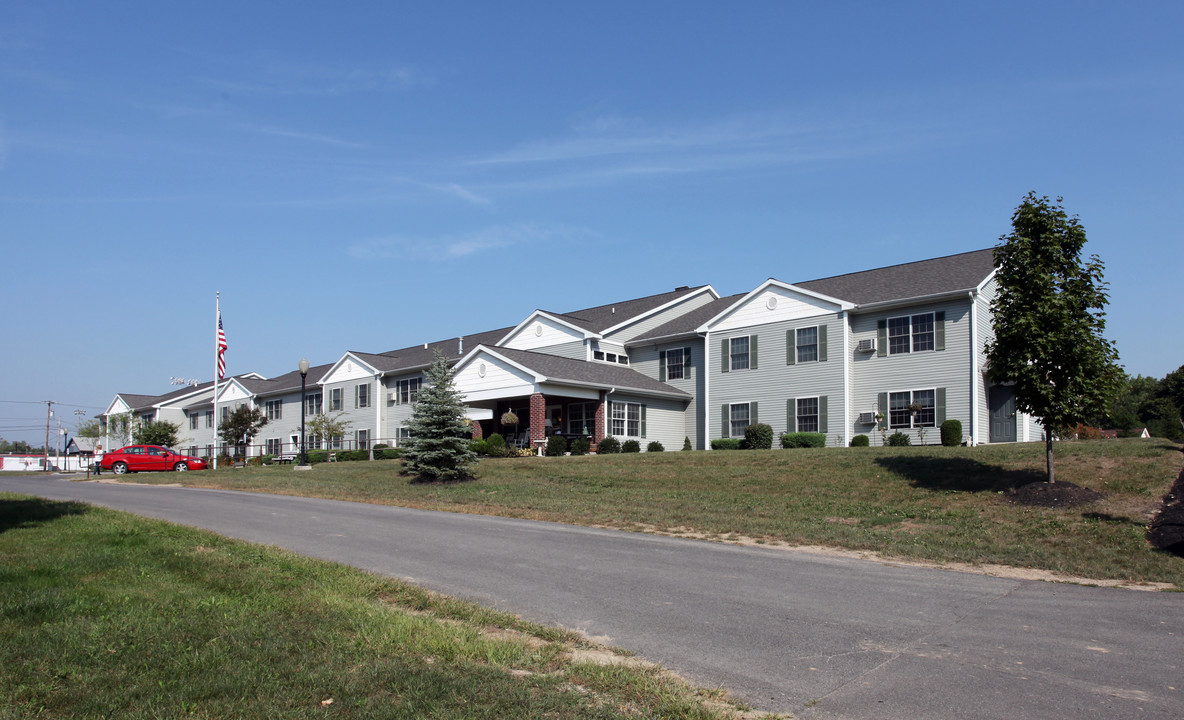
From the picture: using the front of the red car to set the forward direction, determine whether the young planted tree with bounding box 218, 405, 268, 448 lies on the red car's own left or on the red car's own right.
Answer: on the red car's own left

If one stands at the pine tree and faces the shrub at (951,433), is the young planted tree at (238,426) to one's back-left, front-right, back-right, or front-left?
back-left

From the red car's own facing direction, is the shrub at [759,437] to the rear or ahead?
ahead

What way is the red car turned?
to the viewer's right

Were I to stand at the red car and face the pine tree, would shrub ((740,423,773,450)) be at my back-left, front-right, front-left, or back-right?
front-left
